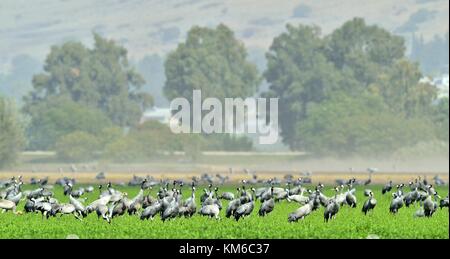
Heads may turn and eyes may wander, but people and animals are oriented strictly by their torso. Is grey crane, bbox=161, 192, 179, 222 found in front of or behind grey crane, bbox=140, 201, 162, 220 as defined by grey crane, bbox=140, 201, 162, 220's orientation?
in front

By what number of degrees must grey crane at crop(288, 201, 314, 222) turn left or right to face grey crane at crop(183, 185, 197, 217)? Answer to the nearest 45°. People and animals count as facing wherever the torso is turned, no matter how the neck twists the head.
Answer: approximately 180°

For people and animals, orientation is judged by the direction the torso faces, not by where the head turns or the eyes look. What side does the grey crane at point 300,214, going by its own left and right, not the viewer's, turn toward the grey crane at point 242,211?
back

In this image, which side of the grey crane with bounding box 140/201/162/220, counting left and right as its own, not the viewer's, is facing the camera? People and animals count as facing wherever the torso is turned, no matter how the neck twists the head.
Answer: right
